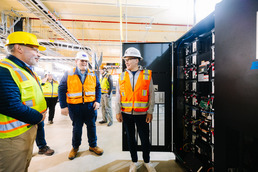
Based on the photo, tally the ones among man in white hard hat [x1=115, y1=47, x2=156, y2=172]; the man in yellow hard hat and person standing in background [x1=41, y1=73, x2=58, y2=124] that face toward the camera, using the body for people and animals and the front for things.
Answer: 2

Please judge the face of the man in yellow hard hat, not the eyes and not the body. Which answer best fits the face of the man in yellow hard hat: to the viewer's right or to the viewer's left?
to the viewer's right

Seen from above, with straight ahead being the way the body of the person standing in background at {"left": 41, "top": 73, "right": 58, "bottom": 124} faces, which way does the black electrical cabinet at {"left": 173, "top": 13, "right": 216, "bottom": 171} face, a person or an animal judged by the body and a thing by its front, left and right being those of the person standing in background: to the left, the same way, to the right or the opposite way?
to the right

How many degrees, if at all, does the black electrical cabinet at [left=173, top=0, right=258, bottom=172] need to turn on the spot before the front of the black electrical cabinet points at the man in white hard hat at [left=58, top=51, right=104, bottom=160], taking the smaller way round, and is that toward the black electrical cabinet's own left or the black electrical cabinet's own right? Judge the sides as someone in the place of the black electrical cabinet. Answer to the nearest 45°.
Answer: approximately 45° to the black electrical cabinet's own right

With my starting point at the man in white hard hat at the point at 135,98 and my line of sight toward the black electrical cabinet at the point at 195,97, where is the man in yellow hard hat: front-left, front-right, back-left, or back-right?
back-right

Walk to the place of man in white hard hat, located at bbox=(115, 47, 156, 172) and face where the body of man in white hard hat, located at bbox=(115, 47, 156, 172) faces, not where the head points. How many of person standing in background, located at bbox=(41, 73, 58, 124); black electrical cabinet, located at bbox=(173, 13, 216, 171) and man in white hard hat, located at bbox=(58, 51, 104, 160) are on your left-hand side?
1

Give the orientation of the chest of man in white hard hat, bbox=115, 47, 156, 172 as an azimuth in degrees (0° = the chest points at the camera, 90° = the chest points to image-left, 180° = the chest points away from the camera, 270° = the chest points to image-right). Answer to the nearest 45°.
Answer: approximately 0°

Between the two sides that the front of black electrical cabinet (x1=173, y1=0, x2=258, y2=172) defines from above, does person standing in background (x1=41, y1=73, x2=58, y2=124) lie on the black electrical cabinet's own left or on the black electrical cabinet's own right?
on the black electrical cabinet's own right

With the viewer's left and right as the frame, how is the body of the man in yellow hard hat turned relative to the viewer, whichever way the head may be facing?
facing to the right of the viewer

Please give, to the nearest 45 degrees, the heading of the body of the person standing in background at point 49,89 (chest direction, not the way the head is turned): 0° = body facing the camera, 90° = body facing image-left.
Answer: approximately 0°
